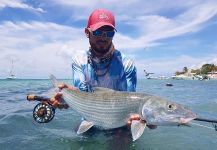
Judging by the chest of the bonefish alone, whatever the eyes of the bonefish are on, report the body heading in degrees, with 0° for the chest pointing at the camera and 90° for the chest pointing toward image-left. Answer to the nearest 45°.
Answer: approximately 270°

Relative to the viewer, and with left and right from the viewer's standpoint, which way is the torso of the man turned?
facing the viewer
